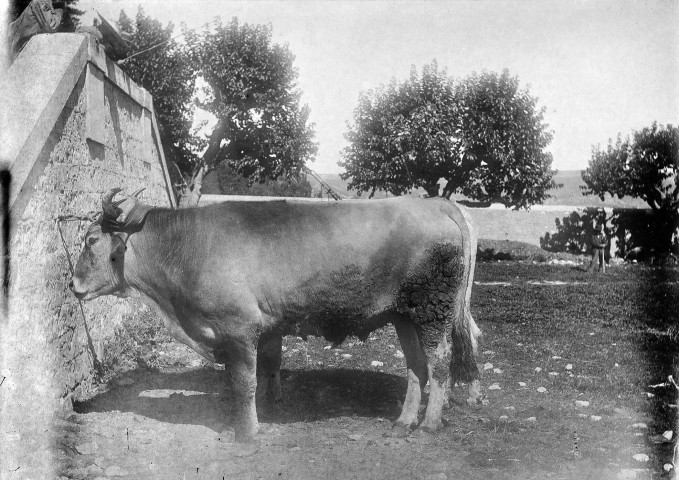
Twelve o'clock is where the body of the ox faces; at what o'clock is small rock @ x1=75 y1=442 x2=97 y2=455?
The small rock is roughly at 11 o'clock from the ox.

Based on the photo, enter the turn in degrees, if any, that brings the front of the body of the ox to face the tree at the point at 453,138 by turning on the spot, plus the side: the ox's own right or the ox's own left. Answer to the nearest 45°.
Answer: approximately 90° to the ox's own right

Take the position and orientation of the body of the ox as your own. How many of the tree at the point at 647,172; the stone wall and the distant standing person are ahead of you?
1

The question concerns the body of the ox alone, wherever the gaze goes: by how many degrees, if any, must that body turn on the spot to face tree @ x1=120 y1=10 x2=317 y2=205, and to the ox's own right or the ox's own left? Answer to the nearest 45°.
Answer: approximately 90° to the ox's own right

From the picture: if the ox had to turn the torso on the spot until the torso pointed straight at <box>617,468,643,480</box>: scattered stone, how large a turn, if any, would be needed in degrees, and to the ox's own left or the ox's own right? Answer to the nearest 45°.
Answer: approximately 135° to the ox's own left

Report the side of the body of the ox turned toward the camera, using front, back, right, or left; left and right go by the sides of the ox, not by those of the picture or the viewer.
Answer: left

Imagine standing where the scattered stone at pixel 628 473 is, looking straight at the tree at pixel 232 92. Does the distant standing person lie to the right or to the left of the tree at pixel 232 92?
right

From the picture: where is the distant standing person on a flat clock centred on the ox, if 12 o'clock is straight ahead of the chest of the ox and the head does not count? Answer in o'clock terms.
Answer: The distant standing person is roughly at 4 o'clock from the ox.

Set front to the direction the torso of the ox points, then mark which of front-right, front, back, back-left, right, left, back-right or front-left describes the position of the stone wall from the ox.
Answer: front

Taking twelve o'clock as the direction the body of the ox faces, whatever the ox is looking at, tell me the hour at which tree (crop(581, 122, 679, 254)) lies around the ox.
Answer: The tree is roughly at 4 o'clock from the ox.
